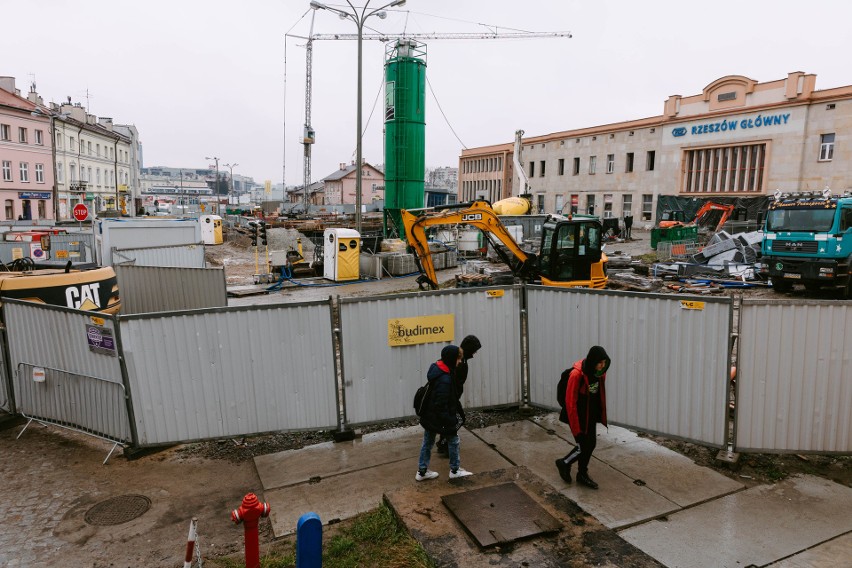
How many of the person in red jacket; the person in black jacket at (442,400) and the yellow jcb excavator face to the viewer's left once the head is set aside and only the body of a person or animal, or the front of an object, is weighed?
1

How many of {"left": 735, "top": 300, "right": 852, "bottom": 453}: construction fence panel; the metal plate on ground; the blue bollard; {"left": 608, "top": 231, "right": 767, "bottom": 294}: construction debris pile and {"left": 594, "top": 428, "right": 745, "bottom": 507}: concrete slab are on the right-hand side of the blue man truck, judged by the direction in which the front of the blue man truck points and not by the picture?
1

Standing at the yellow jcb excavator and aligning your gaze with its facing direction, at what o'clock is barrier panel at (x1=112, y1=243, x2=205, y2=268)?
The barrier panel is roughly at 12 o'clock from the yellow jcb excavator.

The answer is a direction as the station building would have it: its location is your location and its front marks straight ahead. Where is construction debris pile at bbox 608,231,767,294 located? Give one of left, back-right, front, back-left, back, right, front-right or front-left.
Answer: front-left

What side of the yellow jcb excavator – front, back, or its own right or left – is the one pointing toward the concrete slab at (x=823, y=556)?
left

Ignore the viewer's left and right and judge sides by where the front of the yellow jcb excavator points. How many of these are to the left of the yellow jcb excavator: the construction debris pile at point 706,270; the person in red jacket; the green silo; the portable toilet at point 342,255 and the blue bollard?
2

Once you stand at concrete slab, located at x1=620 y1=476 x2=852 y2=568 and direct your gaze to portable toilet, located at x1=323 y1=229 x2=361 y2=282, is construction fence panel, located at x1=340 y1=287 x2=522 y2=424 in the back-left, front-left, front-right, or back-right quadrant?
front-left

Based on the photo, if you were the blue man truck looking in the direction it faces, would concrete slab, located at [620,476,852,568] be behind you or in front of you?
in front

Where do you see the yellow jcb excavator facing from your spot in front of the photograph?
facing to the left of the viewer

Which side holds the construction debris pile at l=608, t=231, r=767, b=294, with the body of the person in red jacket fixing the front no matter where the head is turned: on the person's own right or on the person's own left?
on the person's own left

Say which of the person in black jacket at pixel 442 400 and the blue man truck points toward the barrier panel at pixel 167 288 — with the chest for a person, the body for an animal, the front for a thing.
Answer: the blue man truck

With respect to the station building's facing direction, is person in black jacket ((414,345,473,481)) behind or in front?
in front

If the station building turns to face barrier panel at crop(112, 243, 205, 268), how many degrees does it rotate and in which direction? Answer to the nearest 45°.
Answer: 0° — it already faces it

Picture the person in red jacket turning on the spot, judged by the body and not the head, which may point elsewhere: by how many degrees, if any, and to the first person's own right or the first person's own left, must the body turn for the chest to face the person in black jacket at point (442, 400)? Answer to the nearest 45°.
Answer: approximately 135° to the first person's own right

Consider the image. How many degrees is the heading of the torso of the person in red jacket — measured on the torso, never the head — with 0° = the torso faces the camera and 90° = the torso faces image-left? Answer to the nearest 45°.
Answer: approximately 315°

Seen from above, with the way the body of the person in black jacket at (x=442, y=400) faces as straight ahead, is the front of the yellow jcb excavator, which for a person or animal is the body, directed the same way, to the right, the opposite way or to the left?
the opposite way

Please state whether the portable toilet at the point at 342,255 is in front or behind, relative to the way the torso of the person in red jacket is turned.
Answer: behind

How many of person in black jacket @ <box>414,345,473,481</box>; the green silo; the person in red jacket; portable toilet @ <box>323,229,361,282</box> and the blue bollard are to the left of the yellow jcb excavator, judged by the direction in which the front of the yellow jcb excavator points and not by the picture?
3

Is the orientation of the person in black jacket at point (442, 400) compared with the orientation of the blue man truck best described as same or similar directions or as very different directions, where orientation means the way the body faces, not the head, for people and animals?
very different directions
